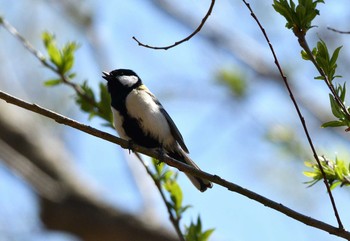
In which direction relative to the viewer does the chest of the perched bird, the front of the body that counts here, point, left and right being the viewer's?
facing the viewer and to the left of the viewer

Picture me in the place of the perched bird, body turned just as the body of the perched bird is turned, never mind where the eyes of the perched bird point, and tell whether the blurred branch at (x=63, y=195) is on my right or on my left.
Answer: on my right
